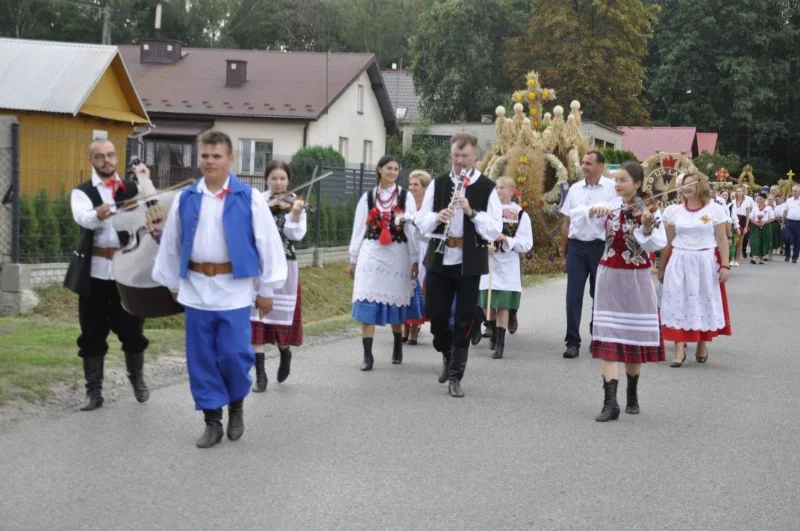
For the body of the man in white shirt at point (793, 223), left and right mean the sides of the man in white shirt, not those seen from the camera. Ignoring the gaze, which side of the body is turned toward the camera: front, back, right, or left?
front

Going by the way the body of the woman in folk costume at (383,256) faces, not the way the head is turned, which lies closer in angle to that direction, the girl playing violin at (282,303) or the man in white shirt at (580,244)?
the girl playing violin

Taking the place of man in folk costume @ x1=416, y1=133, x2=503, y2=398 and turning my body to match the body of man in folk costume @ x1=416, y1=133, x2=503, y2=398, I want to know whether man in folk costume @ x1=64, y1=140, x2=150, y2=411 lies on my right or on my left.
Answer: on my right

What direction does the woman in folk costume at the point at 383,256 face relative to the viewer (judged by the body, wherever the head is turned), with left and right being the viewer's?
facing the viewer

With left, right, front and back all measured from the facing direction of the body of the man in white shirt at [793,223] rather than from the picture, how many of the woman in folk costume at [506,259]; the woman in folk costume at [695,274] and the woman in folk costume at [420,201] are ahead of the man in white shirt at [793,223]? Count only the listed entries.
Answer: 3

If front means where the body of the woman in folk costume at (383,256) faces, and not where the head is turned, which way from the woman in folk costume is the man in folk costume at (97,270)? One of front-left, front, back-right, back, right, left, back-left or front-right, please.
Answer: front-right

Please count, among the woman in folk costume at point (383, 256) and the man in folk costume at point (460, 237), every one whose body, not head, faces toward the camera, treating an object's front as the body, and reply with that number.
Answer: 2

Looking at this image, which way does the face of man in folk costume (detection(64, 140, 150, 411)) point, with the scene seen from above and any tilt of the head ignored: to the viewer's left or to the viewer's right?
to the viewer's right

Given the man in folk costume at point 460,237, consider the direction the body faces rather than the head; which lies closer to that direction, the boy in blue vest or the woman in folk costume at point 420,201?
the boy in blue vest

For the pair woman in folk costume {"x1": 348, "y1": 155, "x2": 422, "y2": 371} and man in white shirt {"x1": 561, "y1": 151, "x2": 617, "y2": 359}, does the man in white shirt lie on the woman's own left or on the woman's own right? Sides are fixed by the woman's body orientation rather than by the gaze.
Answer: on the woman's own left
